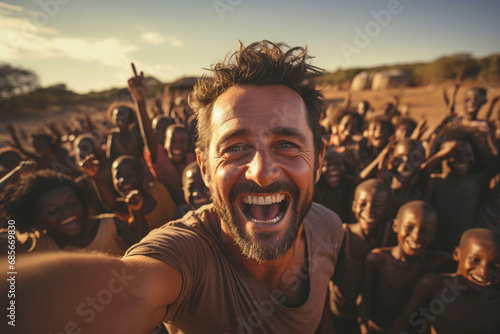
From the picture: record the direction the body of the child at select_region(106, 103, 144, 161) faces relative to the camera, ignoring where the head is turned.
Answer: toward the camera

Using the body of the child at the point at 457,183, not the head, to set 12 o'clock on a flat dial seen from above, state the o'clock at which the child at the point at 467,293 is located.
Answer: the child at the point at 467,293 is roughly at 12 o'clock from the child at the point at 457,183.

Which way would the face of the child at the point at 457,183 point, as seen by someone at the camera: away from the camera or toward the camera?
toward the camera

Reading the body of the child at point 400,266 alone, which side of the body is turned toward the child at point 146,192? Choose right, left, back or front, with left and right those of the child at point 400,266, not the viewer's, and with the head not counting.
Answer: right

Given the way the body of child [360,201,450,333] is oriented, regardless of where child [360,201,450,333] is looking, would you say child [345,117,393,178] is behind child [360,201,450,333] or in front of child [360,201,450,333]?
behind

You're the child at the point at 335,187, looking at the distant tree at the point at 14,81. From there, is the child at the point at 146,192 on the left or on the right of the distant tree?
left

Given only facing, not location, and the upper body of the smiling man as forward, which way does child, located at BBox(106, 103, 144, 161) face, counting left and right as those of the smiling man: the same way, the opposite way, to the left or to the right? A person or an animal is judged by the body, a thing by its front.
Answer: the same way

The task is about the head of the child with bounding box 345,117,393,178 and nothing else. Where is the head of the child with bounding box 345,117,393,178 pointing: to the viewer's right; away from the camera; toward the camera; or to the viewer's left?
toward the camera

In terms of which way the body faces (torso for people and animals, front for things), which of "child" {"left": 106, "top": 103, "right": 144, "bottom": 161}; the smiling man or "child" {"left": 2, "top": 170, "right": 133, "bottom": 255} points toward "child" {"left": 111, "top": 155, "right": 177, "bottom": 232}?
"child" {"left": 106, "top": 103, "right": 144, "bottom": 161}

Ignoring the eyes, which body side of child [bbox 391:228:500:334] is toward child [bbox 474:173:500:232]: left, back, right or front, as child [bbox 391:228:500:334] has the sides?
back

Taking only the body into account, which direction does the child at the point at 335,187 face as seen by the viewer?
toward the camera

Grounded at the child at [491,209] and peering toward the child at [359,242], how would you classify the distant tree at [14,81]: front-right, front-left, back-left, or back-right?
front-right

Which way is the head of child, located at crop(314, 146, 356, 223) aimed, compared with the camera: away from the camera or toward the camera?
toward the camera

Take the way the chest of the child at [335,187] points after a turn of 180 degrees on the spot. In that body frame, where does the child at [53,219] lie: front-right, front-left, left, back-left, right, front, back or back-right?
back-left

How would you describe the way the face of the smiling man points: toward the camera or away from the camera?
toward the camera

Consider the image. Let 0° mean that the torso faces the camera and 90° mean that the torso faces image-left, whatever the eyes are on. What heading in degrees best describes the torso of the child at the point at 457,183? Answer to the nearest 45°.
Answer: approximately 0°
